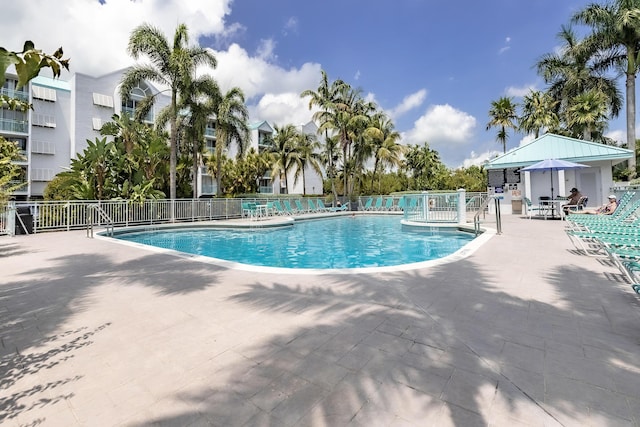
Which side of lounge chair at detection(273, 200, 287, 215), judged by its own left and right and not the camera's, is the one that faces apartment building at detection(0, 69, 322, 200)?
back

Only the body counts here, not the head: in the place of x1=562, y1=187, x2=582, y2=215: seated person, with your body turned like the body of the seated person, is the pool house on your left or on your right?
on your right

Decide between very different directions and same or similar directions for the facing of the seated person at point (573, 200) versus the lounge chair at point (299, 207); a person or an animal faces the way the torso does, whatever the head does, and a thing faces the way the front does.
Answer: very different directions

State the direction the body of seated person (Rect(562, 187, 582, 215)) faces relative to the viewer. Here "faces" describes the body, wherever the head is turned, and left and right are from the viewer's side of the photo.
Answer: facing to the left of the viewer

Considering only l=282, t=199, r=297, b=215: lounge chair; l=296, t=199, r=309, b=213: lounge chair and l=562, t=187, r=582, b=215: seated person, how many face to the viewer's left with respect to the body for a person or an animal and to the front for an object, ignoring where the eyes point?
1

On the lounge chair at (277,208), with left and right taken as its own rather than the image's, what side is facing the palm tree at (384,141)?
left

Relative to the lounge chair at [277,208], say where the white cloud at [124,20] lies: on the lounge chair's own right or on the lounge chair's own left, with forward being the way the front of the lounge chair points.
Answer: on the lounge chair's own right

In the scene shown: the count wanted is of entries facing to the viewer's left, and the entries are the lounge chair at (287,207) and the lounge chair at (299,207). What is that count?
0
